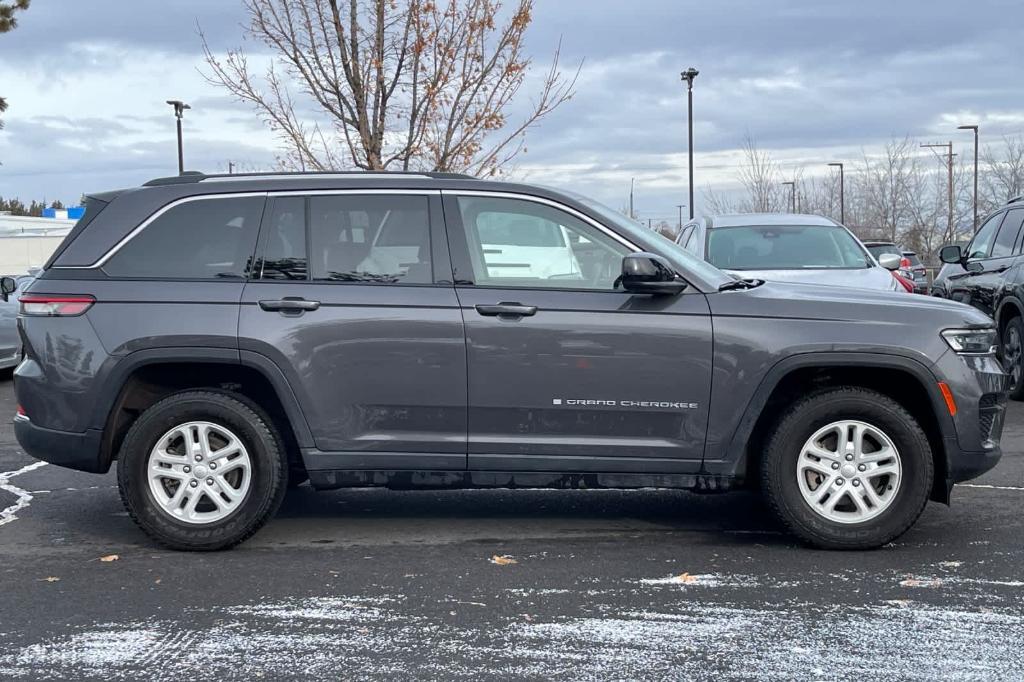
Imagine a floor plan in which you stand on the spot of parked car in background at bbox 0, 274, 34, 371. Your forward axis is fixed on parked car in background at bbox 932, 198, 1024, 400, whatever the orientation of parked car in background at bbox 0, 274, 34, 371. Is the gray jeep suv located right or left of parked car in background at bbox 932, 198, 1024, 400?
right

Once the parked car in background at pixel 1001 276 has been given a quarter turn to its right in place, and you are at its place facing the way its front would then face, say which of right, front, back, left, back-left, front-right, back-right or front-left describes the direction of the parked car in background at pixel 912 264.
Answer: front-left

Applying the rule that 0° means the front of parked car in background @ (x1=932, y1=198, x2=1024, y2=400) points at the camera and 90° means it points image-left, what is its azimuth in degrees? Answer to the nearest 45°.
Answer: approximately 135°

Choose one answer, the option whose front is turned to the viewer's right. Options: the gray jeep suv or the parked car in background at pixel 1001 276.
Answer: the gray jeep suv

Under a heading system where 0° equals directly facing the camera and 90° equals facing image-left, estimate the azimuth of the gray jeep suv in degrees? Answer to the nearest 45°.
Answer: approximately 270°

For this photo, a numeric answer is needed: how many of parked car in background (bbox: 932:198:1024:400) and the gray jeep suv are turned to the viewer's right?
1

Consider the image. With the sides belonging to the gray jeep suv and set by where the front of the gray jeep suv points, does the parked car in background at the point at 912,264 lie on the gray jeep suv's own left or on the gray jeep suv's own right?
on the gray jeep suv's own left
